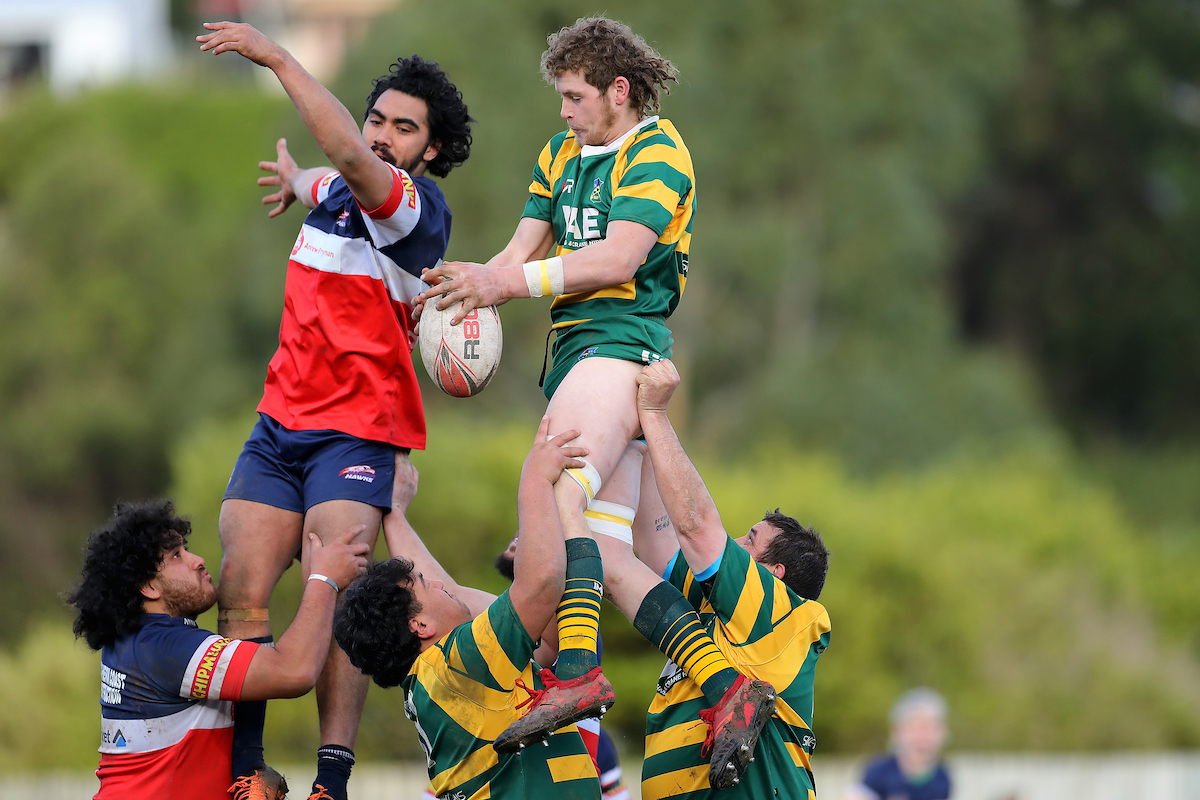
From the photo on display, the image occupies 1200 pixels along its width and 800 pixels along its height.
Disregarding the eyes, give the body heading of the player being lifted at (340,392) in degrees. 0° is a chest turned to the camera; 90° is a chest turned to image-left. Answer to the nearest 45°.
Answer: approximately 45°

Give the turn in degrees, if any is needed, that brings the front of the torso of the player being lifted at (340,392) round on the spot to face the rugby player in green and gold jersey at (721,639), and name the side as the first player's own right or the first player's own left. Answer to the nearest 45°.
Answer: approximately 135° to the first player's own left

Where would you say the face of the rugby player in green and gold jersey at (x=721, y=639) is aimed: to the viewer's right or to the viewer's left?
to the viewer's left

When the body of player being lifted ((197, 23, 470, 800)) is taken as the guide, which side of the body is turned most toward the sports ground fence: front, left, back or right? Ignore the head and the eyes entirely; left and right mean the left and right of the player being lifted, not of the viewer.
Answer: back

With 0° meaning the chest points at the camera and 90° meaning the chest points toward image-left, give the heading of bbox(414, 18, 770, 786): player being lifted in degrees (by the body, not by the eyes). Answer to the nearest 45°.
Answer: approximately 45°

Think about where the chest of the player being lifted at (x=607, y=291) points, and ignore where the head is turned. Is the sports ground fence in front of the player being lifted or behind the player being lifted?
behind
